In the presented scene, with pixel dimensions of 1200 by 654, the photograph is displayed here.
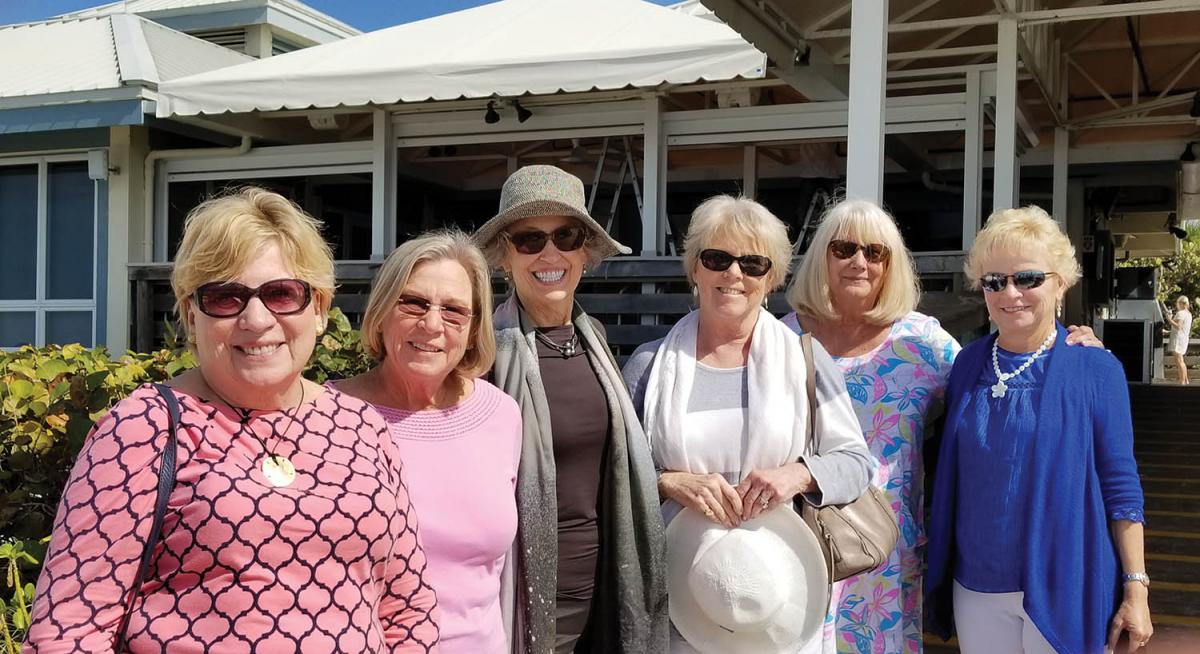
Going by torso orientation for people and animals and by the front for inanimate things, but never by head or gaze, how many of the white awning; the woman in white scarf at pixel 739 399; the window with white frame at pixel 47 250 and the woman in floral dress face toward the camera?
4

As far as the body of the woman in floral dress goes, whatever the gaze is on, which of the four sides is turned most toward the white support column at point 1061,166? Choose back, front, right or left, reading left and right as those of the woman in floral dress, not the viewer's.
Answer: back

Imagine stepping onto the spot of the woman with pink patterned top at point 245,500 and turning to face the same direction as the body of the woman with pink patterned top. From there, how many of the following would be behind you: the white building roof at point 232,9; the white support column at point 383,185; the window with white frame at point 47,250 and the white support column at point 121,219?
4

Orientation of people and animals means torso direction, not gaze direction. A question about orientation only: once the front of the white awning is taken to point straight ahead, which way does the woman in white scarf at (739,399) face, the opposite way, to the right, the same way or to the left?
the same way

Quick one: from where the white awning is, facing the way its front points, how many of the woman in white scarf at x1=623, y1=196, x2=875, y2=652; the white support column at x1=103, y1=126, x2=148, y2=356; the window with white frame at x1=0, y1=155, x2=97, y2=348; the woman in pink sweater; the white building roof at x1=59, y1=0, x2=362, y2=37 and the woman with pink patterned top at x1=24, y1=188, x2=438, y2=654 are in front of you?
3

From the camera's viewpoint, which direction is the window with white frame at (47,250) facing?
toward the camera

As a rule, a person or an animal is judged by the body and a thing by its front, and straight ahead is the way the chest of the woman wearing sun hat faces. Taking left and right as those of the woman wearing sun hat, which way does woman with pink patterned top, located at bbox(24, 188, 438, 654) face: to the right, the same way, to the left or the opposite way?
the same way

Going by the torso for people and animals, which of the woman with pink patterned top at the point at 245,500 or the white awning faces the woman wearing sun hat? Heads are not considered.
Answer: the white awning

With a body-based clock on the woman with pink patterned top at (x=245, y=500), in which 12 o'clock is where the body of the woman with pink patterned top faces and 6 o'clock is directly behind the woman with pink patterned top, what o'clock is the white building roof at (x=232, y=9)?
The white building roof is roughly at 6 o'clock from the woman with pink patterned top.

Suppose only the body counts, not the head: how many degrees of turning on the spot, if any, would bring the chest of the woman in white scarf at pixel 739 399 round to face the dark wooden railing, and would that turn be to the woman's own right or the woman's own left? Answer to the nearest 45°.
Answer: approximately 180°

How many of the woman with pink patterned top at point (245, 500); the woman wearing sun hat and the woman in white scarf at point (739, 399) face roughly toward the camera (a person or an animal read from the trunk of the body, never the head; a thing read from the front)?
3

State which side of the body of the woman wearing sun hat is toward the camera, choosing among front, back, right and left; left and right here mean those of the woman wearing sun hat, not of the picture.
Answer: front

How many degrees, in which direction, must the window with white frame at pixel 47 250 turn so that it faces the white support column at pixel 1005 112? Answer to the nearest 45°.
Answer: approximately 45° to its left

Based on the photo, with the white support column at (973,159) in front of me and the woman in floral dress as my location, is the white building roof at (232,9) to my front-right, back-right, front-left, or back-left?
front-left

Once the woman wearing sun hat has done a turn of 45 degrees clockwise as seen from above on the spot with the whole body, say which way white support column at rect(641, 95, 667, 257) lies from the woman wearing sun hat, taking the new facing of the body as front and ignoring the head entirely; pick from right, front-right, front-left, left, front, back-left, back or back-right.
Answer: back-right

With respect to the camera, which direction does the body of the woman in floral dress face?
toward the camera

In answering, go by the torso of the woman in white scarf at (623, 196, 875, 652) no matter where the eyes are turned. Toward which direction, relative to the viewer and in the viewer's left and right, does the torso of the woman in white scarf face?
facing the viewer
